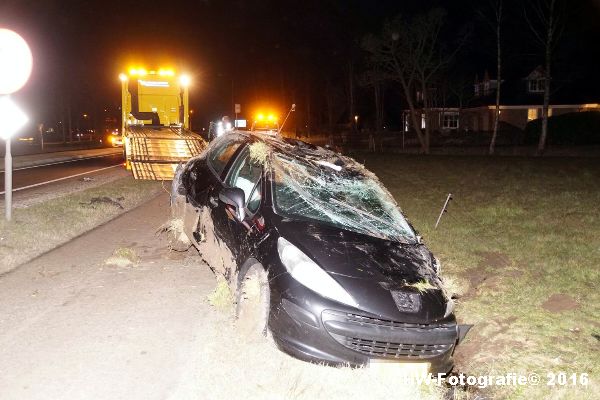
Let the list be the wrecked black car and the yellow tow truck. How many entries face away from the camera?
1

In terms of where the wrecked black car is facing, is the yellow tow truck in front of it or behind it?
behind

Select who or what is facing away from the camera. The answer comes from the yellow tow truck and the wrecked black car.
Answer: the yellow tow truck

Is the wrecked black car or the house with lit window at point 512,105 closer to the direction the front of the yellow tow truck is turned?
the house with lit window

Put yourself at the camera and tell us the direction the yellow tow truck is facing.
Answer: facing away from the viewer

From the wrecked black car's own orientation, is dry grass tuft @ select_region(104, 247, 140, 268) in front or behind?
behind

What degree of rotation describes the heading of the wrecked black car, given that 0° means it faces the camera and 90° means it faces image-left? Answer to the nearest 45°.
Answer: approximately 315°

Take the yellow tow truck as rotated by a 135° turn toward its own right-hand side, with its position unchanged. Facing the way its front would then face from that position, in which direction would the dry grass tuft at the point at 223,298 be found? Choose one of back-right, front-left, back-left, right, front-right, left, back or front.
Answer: front-right
